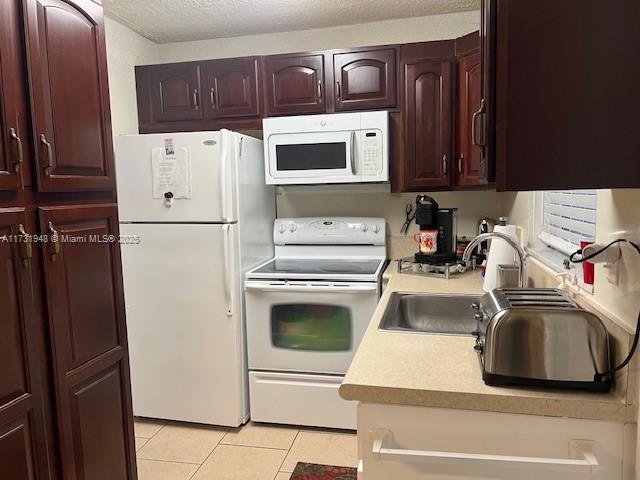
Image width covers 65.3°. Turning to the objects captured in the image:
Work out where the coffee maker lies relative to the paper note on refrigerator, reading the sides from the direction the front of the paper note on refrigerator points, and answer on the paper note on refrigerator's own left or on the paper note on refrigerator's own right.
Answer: on the paper note on refrigerator's own left

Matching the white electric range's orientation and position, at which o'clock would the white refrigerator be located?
The white refrigerator is roughly at 3 o'clock from the white electric range.

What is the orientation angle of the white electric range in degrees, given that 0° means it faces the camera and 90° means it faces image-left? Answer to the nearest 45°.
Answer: approximately 0°

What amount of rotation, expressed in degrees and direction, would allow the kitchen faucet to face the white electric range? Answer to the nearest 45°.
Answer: approximately 45° to its right

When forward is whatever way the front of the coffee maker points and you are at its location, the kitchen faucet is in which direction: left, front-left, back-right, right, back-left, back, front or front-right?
left

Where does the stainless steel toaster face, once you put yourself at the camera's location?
facing to the left of the viewer

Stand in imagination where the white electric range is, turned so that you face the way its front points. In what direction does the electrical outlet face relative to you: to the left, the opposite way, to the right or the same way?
to the right

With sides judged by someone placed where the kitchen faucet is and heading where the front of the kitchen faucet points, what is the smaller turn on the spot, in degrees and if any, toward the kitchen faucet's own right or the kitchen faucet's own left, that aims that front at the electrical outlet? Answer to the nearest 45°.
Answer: approximately 135° to the kitchen faucet's own left

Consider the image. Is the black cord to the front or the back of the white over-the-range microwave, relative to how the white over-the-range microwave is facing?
to the front

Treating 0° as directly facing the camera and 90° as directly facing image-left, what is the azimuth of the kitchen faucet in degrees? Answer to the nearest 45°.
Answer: approximately 90°

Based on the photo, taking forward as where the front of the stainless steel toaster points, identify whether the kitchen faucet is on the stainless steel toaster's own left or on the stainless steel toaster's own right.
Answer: on the stainless steel toaster's own right
